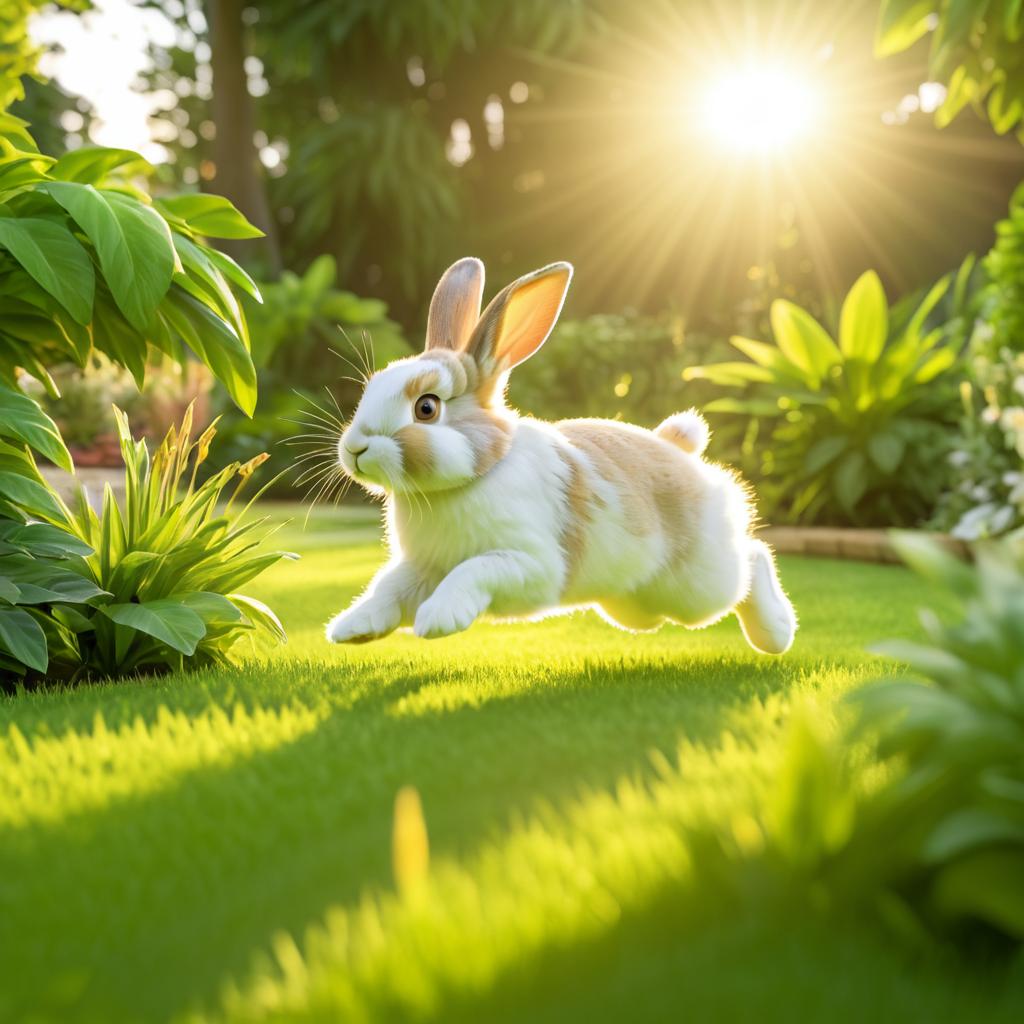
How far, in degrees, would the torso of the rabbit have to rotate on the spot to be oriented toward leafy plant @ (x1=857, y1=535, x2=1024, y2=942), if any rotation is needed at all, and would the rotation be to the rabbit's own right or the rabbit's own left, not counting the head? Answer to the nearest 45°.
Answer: approximately 90° to the rabbit's own left

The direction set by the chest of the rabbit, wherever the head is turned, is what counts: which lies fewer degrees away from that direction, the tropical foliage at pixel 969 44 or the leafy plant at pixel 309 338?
the leafy plant

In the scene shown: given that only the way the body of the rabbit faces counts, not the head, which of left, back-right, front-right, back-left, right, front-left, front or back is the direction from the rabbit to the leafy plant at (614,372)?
right

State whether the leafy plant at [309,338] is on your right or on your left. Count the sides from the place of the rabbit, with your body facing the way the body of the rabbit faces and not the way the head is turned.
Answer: on your right

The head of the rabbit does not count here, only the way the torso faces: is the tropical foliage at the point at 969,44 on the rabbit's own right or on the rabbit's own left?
on the rabbit's own right

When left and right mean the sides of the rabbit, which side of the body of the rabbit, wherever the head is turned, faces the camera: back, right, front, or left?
left

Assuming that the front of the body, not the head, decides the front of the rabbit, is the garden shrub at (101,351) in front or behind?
in front

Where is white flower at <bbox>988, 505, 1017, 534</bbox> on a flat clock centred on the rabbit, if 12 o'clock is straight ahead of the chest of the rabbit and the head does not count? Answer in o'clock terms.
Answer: The white flower is roughly at 4 o'clock from the rabbit.

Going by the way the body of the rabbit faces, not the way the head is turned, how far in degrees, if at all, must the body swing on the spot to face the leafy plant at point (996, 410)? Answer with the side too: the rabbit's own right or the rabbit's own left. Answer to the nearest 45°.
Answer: approximately 135° to the rabbit's own right

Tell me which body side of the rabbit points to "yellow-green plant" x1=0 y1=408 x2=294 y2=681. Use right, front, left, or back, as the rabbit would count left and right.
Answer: front
